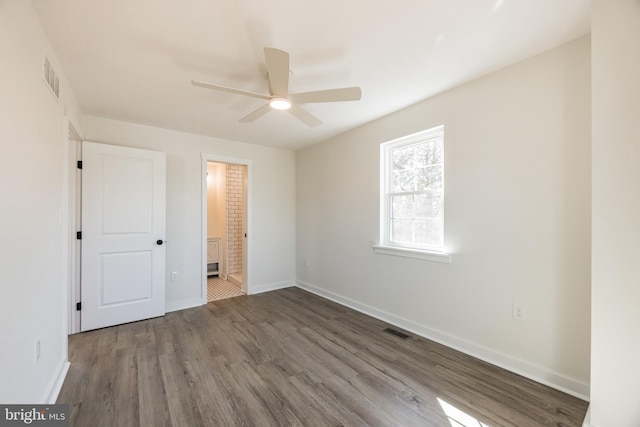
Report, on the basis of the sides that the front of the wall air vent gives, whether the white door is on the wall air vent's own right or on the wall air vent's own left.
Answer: on the wall air vent's own left

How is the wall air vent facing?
to the viewer's right

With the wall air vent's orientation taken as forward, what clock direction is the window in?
The window is roughly at 1 o'clock from the wall air vent.

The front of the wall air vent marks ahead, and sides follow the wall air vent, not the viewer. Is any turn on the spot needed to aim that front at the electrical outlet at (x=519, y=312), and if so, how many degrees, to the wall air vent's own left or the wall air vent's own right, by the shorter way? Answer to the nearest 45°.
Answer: approximately 45° to the wall air vent's own right
